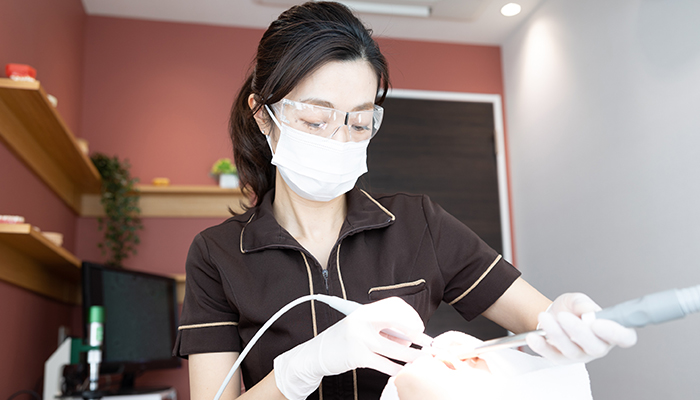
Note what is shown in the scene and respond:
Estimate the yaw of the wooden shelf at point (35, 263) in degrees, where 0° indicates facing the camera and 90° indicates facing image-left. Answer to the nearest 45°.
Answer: approximately 270°

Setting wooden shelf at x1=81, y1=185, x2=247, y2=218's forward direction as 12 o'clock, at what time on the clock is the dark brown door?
The dark brown door is roughly at 9 o'clock from the wooden shelf.

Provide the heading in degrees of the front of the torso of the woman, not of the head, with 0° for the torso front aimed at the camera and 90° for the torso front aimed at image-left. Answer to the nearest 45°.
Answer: approximately 0°

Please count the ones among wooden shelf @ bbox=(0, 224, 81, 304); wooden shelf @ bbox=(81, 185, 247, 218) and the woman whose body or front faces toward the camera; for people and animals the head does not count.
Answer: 2

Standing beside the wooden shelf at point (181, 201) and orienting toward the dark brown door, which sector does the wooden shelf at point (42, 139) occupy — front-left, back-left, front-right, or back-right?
back-right

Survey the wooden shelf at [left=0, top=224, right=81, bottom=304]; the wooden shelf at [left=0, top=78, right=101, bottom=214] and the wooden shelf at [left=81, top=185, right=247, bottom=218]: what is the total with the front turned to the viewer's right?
2

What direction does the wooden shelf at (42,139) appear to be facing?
to the viewer's right

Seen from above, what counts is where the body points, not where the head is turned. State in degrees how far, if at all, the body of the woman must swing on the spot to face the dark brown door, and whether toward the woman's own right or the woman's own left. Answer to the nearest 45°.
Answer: approximately 180°
